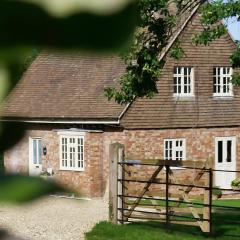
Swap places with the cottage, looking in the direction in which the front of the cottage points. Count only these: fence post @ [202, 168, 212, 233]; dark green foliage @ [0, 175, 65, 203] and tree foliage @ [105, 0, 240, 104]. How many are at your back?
0

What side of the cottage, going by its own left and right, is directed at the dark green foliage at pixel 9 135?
front

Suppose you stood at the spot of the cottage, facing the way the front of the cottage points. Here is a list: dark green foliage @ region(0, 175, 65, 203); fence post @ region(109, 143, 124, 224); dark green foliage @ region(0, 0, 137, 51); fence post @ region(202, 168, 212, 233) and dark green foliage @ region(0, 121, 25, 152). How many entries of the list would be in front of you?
5

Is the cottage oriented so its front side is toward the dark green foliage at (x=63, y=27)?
yes

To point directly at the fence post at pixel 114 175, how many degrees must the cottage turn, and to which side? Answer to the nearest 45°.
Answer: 0° — it already faces it

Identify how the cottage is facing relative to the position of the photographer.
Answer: facing the viewer

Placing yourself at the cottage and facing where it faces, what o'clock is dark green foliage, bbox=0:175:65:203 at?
The dark green foliage is roughly at 12 o'clock from the cottage.

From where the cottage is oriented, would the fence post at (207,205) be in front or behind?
in front
